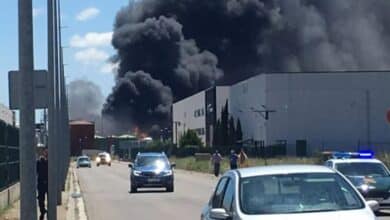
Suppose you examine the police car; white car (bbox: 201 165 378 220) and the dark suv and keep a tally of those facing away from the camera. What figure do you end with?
0

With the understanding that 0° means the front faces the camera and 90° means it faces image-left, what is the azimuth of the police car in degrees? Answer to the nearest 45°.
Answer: approximately 315°

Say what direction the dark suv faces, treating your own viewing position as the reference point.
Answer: facing the viewer

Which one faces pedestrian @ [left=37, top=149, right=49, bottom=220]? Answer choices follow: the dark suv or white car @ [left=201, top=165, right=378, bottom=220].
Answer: the dark suv

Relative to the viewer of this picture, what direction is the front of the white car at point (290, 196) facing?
facing the viewer and to the right of the viewer

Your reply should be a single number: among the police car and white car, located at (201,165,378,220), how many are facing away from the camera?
0

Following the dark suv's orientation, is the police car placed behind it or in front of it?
in front
